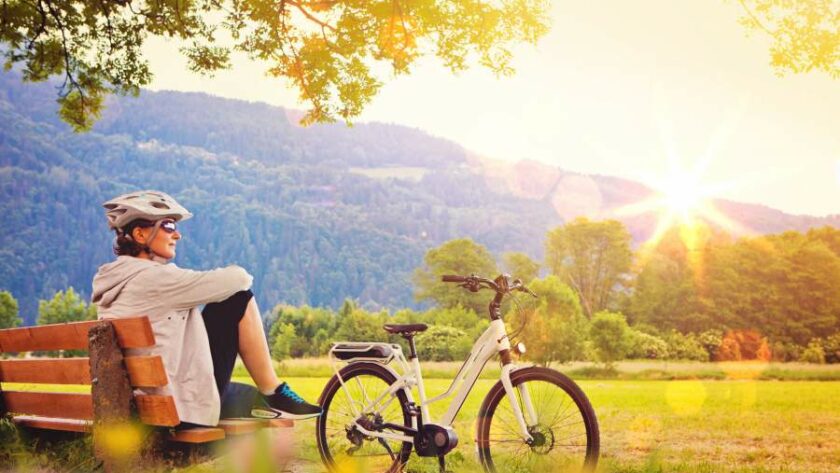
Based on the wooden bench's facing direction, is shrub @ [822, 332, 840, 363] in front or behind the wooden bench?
in front

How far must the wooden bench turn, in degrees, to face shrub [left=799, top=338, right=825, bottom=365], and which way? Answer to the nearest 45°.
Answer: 0° — it already faces it

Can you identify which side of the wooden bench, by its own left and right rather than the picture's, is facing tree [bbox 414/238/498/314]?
front

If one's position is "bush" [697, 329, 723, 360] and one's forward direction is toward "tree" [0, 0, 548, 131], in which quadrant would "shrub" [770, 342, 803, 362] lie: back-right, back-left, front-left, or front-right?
back-left

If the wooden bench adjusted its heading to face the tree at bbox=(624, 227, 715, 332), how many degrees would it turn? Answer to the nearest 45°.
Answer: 0° — it already faces it

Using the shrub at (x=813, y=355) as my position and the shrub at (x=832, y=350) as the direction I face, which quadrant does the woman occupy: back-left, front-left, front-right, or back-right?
back-right

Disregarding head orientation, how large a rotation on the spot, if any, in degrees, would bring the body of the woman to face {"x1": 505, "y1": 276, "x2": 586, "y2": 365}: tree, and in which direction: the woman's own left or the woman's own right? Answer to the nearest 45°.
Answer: approximately 45° to the woman's own left

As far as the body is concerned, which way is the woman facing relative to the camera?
to the viewer's right

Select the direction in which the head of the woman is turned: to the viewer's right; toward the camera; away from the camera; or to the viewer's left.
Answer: to the viewer's right

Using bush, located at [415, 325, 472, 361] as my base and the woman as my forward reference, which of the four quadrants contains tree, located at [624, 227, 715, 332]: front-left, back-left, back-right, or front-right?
back-left

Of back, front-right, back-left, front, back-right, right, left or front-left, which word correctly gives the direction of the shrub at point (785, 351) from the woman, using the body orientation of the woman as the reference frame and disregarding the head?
front-left

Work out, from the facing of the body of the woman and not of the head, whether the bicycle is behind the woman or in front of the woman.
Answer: in front

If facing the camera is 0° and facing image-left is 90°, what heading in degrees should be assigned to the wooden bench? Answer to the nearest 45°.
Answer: approximately 225°

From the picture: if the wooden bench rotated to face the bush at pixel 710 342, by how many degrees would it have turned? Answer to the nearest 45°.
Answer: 0° — it already faces it
